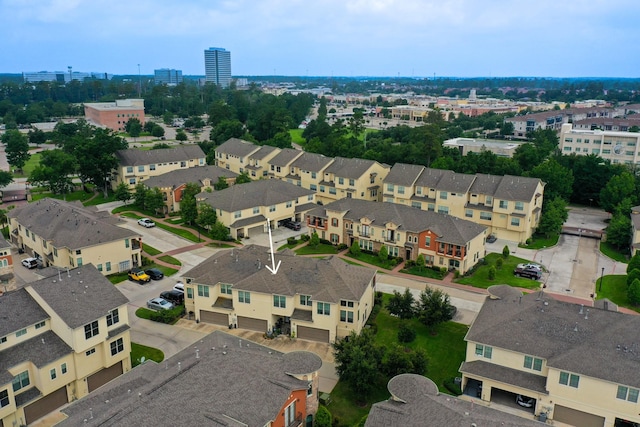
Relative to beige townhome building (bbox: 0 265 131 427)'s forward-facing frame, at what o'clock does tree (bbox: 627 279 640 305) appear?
The tree is roughly at 11 o'clock from the beige townhome building.

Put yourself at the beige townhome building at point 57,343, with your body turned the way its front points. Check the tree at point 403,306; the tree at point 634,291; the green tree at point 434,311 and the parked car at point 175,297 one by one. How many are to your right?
0

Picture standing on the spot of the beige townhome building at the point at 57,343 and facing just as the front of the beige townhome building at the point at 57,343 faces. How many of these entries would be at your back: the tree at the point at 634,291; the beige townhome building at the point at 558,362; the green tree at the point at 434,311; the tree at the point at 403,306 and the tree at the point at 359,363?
0

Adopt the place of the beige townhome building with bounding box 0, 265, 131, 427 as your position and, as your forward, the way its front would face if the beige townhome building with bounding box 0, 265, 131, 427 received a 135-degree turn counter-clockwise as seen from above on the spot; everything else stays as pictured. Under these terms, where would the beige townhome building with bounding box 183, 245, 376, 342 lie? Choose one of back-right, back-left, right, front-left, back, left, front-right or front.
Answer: right

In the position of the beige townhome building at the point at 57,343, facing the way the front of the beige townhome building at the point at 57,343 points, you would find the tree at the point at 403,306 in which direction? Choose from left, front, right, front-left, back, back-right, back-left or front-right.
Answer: front-left

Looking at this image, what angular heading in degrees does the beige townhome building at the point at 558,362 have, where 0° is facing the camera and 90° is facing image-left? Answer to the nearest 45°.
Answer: approximately 45°

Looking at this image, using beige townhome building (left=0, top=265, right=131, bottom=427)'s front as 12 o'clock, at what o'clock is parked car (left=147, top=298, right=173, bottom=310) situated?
The parked car is roughly at 9 o'clock from the beige townhome building.

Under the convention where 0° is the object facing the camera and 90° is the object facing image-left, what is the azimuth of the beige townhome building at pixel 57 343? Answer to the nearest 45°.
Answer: approximately 315°

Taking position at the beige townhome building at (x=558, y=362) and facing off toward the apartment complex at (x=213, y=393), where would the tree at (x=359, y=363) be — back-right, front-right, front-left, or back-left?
front-right

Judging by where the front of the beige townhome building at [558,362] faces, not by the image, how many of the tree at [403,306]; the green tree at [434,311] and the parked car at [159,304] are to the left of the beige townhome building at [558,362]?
0

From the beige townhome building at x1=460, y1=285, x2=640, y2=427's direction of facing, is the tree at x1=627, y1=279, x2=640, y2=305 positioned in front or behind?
behind

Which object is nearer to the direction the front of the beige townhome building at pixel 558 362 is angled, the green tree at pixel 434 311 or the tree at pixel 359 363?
the tree
